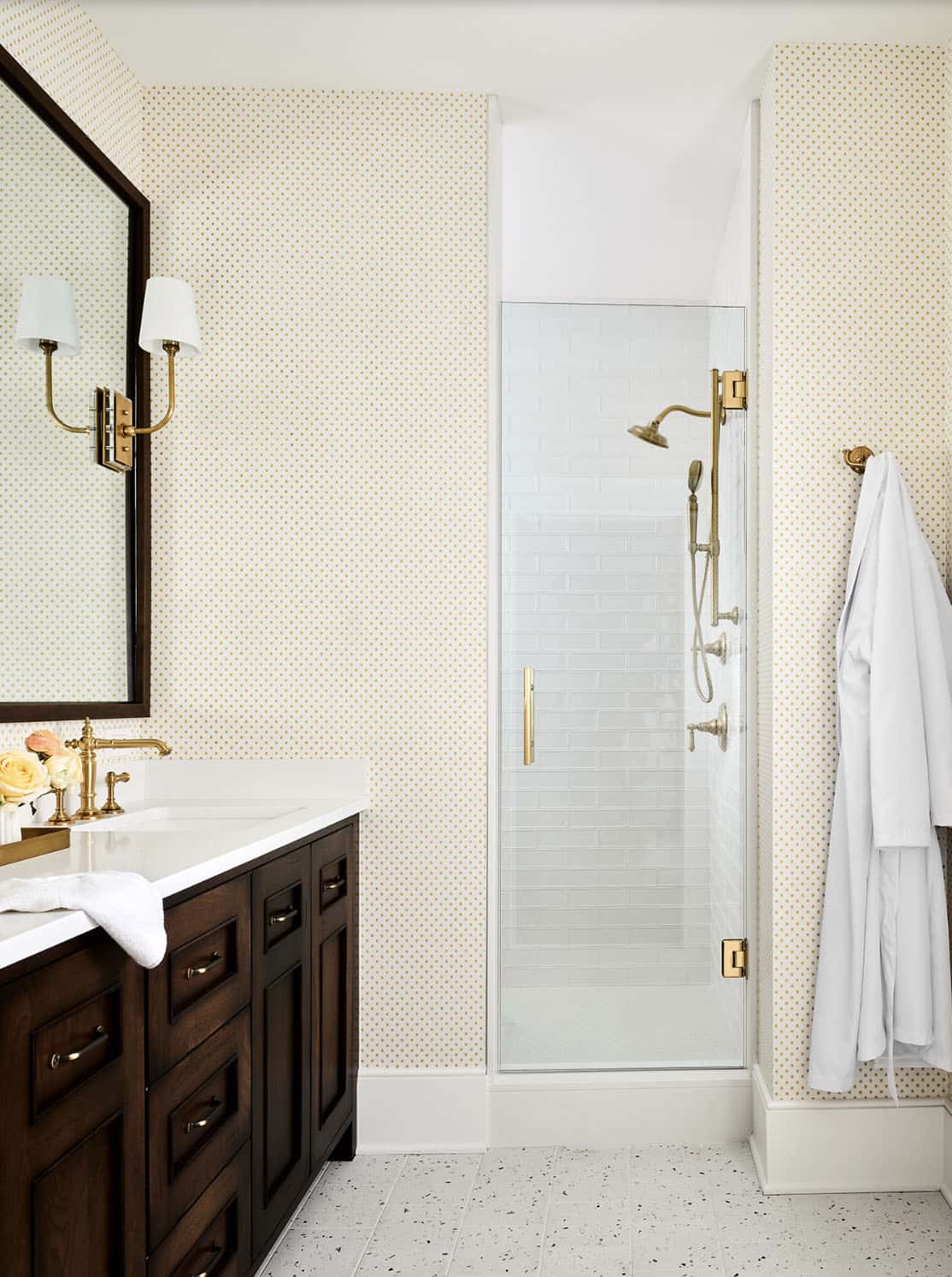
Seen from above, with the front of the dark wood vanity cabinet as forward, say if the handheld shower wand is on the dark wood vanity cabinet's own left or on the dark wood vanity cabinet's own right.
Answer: on the dark wood vanity cabinet's own left

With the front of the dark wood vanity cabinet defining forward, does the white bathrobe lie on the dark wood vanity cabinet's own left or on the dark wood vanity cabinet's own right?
on the dark wood vanity cabinet's own left

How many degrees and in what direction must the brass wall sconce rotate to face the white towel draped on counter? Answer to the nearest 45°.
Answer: approximately 45° to its right

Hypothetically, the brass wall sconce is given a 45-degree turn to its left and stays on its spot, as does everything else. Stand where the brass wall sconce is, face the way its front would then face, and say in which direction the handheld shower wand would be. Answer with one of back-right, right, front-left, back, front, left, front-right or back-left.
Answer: front

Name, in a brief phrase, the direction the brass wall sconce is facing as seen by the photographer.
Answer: facing the viewer and to the right of the viewer

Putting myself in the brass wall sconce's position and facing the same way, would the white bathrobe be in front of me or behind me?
in front

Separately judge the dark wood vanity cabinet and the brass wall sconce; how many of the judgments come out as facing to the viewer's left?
0
